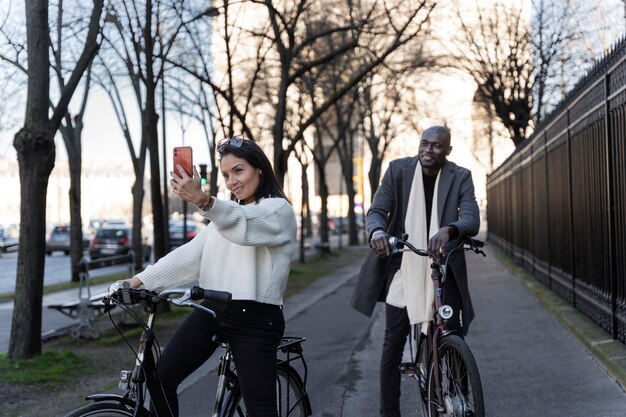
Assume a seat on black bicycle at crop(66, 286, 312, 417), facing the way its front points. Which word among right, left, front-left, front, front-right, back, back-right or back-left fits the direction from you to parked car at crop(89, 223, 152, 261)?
back-right

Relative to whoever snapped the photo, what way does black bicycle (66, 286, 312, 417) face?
facing the viewer and to the left of the viewer

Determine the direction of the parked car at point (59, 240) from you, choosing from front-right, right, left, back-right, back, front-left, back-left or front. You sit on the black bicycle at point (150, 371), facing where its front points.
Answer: back-right

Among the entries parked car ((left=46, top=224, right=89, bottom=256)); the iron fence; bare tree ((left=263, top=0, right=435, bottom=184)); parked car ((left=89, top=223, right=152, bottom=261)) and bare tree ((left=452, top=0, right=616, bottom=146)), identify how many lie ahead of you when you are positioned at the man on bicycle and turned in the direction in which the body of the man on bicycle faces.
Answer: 0

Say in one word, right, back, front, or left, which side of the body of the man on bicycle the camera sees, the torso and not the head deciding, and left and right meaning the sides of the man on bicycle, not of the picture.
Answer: front

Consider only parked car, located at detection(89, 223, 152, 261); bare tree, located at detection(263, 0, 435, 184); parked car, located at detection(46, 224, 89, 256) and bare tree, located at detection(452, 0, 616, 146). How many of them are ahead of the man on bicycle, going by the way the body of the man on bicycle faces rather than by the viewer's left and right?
0

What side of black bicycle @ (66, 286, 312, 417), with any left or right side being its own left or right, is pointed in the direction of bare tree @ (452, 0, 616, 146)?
back

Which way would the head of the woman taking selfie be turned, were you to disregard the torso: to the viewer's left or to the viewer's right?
to the viewer's left

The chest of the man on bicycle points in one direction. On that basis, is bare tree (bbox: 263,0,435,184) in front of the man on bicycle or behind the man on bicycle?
behind

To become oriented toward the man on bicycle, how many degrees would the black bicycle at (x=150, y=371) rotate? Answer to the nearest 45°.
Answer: approximately 180°

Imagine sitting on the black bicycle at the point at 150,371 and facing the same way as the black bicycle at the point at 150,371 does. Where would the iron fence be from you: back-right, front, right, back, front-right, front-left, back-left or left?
back

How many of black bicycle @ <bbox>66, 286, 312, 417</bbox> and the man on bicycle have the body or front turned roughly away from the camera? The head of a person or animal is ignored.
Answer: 0

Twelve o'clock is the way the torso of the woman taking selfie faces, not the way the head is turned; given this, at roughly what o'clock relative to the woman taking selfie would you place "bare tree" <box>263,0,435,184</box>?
The bare tree is roughly at 5 o'clock from the woman taking selfie.

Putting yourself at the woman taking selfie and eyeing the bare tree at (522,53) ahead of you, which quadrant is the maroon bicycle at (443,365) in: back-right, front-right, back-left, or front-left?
front-right

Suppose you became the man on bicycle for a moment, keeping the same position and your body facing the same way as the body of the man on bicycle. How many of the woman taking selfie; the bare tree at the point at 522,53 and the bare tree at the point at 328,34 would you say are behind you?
2
